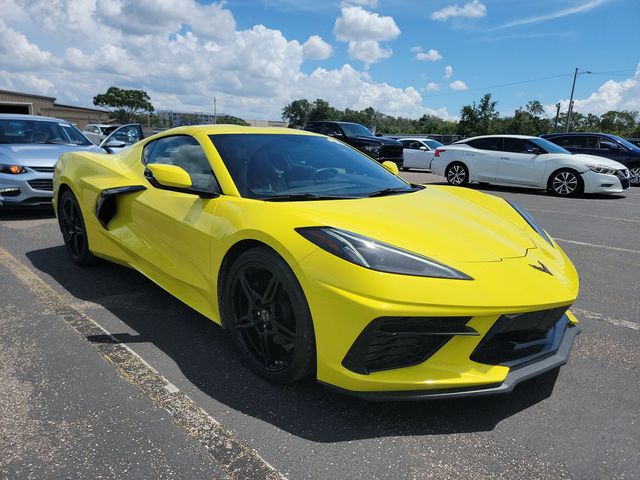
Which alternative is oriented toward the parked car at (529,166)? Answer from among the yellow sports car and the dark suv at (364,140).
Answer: the dark suv

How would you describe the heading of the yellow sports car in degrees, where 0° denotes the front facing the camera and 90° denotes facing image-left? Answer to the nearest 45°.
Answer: approximately 315°

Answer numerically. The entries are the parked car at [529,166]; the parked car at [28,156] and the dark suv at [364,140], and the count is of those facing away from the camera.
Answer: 0

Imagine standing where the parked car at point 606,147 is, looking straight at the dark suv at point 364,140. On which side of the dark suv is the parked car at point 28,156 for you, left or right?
left

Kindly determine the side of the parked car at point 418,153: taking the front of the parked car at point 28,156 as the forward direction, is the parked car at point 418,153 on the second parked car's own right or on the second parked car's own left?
on the second parked car's own left

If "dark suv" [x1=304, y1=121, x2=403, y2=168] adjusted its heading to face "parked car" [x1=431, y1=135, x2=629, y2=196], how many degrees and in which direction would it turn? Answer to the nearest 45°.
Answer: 0° — it already faces it

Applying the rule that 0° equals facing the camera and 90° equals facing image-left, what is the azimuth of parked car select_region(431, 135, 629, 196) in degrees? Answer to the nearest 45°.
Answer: approximately 270°

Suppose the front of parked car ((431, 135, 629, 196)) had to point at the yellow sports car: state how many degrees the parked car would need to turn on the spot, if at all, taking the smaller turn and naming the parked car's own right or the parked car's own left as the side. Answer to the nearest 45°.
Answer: approximately 90° to the parked car's own right

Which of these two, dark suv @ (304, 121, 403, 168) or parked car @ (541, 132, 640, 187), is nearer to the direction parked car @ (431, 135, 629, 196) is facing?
the parked car

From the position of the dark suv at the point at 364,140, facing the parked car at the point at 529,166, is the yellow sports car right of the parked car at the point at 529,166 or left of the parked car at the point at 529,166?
right

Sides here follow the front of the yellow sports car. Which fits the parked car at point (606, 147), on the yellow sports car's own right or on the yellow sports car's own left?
on the yellow sports car's own left

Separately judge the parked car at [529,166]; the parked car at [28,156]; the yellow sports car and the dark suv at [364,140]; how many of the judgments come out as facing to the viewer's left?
0

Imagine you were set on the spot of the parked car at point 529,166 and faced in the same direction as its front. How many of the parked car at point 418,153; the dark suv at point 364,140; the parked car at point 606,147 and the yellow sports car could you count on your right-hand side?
1

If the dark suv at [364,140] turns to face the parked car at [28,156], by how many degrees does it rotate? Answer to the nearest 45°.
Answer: approximately 90° to its right

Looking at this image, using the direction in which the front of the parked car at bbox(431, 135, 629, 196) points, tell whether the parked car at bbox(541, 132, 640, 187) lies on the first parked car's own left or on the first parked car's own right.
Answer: on the first parked car's own left

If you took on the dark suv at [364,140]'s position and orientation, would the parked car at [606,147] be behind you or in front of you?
in front

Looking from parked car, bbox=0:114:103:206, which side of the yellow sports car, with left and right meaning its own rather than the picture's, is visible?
back
